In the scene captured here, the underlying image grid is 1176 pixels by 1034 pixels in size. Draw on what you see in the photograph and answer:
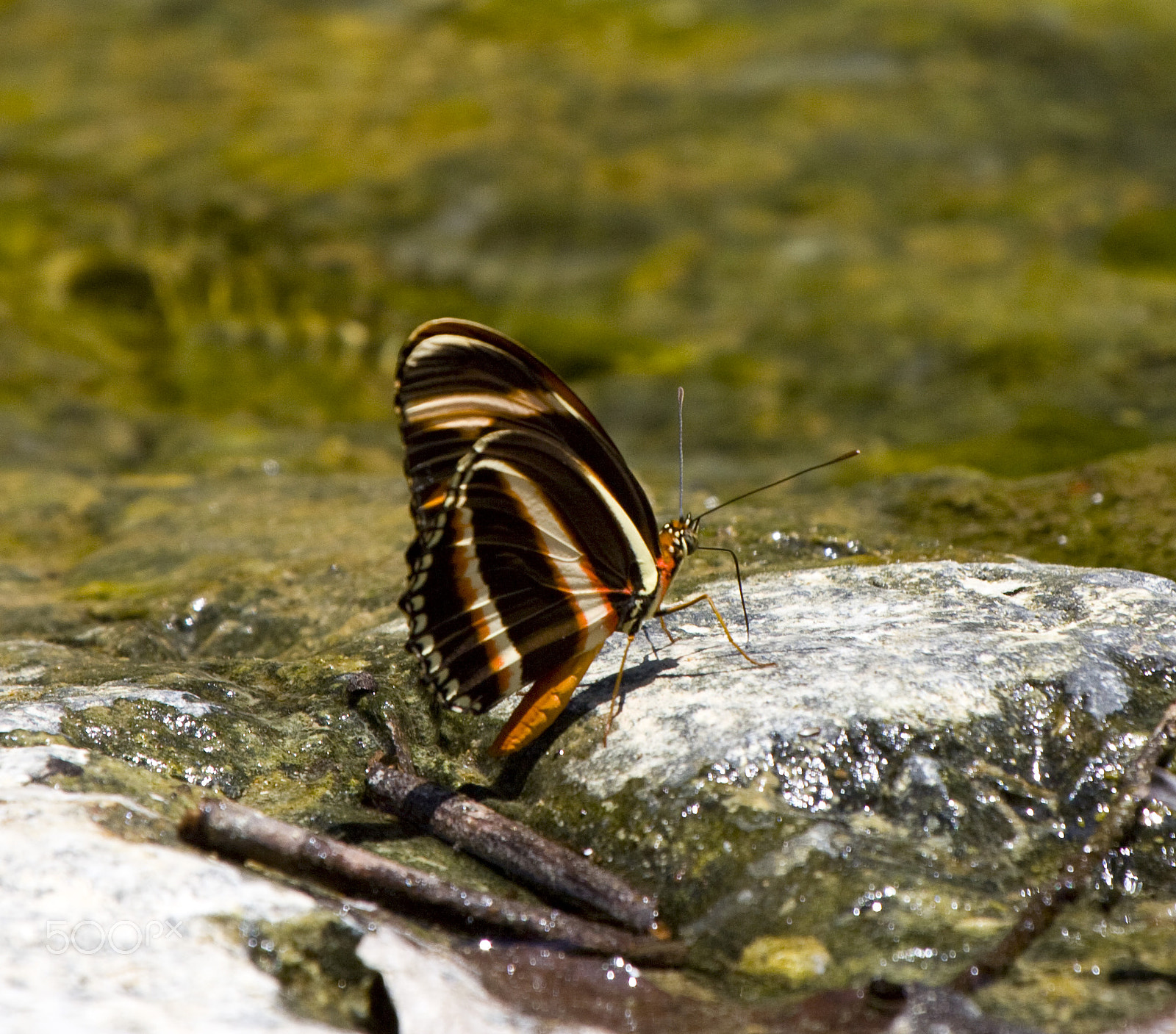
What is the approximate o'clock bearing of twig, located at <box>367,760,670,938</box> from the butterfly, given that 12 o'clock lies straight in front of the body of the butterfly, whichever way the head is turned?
The twig is roughly at 3 o'clock from the butterfly.

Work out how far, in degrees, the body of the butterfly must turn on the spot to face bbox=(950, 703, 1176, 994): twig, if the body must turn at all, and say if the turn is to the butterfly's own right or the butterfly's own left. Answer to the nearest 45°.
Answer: approximately 45° to the butterfly's own right

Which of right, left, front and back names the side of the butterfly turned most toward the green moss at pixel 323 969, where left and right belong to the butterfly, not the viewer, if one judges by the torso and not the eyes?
right

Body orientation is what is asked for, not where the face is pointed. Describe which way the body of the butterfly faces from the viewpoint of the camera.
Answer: to the viewer's right
